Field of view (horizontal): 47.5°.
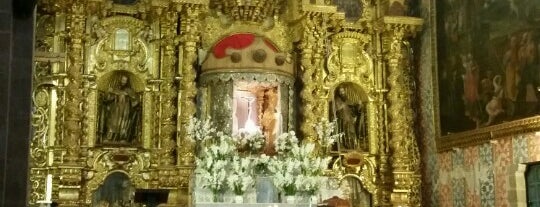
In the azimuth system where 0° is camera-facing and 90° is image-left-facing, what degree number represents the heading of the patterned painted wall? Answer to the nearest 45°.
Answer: approximately 45°

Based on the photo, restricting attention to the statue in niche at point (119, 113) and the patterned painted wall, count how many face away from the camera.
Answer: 0

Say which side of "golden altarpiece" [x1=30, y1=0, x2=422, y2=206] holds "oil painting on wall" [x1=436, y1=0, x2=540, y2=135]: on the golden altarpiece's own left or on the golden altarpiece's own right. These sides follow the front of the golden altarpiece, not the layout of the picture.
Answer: on the golden altarpiece's own left

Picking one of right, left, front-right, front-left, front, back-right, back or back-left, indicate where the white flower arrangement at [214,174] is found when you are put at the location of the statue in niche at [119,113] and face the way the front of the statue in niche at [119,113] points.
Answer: front-left

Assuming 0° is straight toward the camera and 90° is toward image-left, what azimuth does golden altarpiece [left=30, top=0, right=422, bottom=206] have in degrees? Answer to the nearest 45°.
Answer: approximately 0°

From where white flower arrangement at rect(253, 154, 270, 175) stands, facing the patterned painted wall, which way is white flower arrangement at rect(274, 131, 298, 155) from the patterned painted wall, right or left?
left

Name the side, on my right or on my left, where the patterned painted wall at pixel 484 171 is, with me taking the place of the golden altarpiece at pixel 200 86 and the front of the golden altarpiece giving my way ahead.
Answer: on my left

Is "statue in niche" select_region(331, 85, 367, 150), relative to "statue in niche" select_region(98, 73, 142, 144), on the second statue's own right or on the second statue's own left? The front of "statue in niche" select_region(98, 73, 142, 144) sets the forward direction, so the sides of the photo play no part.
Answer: on the second statue's own left

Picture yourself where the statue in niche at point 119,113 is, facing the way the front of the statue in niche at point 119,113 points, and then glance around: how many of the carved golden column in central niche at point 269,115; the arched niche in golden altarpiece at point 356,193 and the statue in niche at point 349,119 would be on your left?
3

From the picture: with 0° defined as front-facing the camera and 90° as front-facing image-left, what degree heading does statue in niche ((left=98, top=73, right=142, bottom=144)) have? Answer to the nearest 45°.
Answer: approximately 0°

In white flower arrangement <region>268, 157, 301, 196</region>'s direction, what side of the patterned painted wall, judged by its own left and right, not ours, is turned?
front
